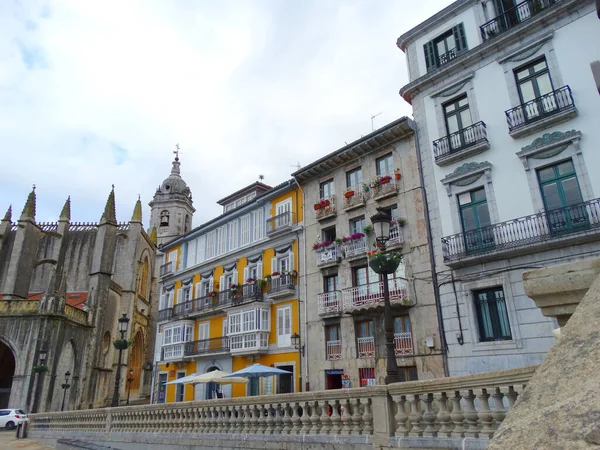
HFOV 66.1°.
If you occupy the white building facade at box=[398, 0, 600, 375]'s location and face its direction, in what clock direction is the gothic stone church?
The gothic stone church is roughly at 2 o'clock from the white building facade.

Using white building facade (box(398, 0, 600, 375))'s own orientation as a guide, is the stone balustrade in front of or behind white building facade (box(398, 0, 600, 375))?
in front

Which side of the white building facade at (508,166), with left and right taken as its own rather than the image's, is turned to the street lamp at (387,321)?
front

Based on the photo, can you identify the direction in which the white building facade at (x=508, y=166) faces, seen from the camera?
facing the viewer and to the left of the viewer

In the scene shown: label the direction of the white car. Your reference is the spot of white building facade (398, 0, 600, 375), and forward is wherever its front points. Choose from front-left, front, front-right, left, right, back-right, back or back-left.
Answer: front-right

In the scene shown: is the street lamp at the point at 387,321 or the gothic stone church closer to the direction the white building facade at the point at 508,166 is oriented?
the street lamp

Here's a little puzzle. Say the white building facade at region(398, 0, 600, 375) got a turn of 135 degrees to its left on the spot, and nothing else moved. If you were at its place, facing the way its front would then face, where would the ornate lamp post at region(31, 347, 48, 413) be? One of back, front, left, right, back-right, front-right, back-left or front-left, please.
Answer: back
